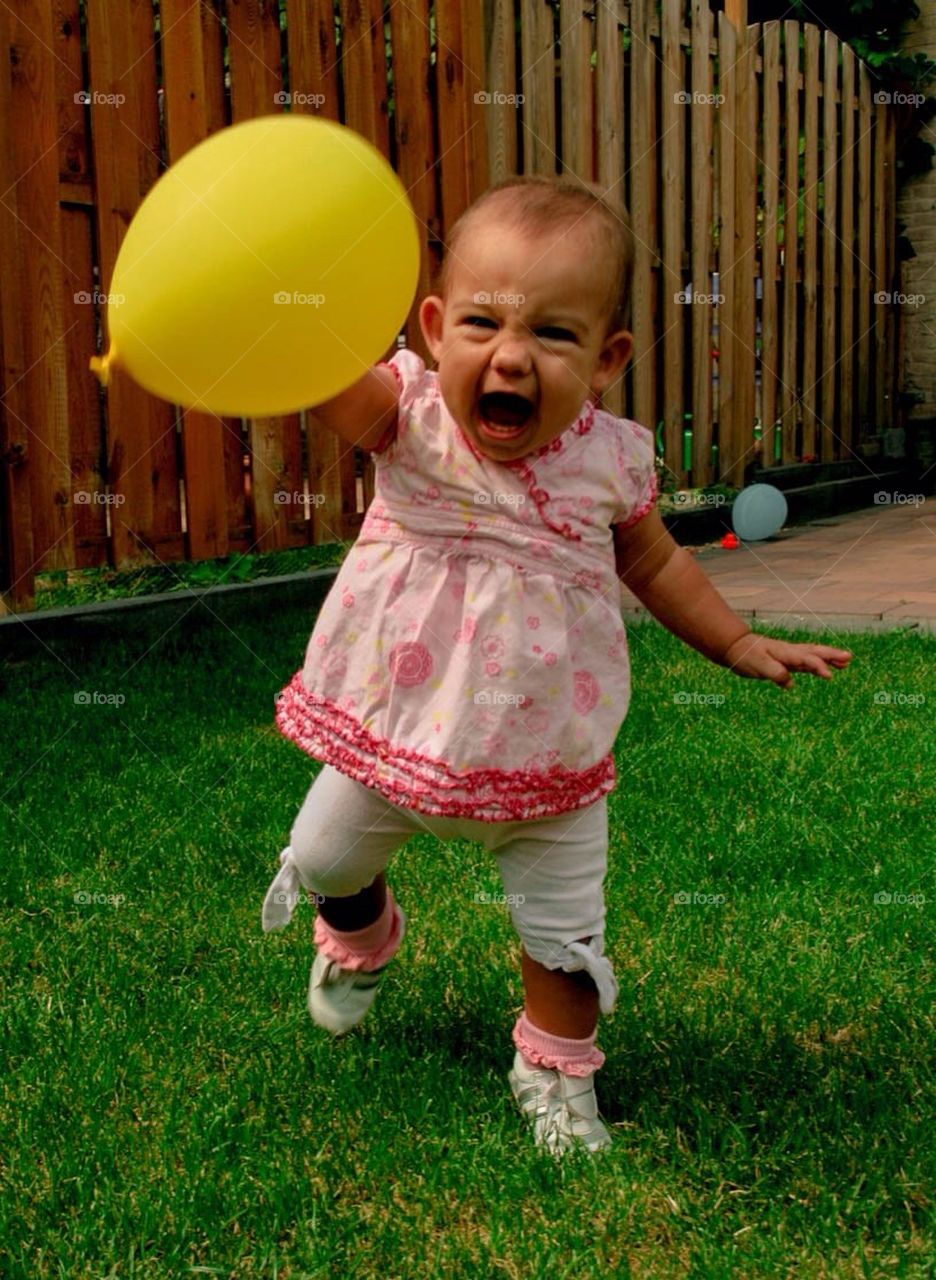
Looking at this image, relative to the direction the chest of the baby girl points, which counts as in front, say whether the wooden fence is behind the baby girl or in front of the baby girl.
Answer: behind

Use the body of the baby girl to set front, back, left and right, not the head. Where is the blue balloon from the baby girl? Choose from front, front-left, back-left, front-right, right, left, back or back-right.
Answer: back

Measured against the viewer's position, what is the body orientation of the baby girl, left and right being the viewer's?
facing the viewer

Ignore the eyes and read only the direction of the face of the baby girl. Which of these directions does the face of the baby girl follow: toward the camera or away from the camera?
toward the camera
